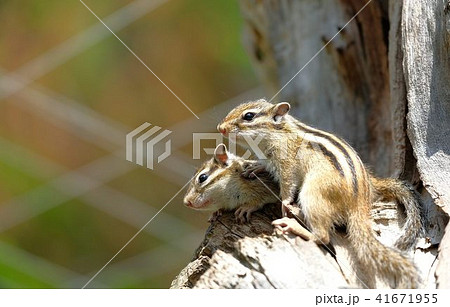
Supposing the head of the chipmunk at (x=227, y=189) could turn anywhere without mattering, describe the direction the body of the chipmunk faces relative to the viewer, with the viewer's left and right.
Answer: facing to the left of the viewer
